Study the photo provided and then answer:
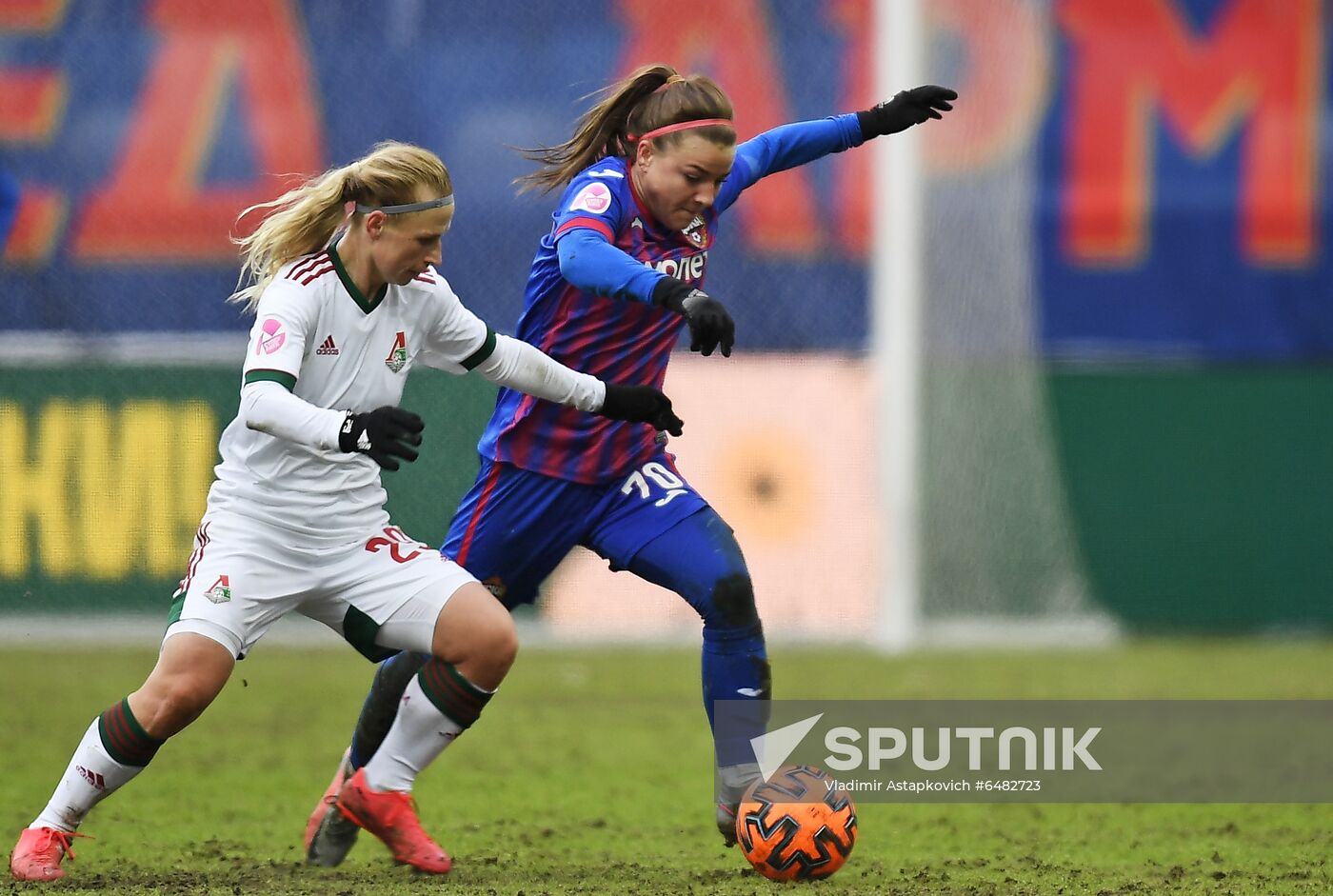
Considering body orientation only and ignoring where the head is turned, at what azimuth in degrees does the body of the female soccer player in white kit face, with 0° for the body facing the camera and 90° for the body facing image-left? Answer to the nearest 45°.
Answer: approximately 315°

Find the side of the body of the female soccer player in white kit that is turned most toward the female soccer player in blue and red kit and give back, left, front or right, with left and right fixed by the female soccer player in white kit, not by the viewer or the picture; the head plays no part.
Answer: left

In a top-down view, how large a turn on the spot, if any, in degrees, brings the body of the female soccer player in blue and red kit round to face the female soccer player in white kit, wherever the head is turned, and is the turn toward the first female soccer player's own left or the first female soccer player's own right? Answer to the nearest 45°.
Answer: approximately 90° to the first female soccer player's own right
